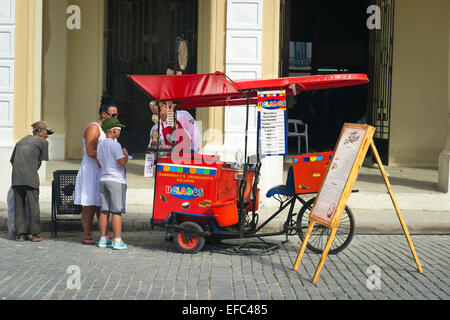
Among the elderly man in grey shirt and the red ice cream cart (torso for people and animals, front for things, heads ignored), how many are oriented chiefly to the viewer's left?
1

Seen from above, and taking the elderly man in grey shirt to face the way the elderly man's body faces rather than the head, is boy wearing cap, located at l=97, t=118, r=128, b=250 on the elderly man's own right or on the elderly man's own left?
on the elderly man's own right

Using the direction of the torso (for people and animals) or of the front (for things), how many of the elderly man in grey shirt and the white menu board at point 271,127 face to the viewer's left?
0

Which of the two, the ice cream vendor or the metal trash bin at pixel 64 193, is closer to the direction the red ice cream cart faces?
the metal trash bin

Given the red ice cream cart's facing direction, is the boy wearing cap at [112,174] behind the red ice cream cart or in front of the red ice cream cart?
in front

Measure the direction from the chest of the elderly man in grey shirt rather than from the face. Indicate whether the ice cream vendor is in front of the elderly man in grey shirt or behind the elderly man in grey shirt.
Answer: in front

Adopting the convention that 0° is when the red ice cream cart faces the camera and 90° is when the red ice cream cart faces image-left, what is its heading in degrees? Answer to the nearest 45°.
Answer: approximately 90°

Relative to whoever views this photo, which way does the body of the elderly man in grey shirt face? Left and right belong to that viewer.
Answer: facing away from the viewer and to the right of the viewer

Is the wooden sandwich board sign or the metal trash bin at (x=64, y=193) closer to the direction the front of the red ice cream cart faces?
the metal trash bin

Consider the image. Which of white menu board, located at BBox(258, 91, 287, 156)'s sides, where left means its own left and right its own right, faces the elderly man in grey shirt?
right
